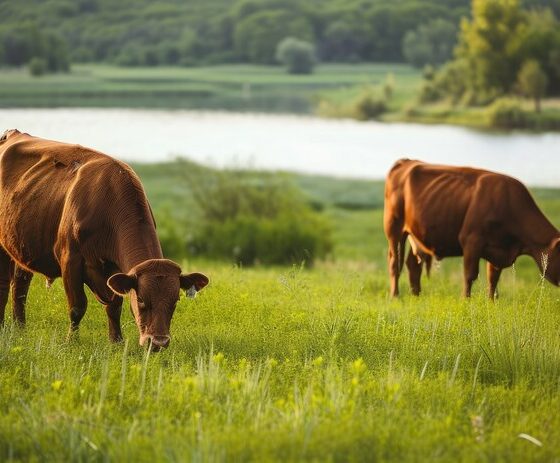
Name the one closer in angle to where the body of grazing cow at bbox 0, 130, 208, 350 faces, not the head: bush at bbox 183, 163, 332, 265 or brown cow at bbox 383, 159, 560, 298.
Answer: the brown cow

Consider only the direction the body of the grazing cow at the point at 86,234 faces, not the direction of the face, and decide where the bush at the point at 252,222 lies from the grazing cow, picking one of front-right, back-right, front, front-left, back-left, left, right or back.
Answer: back-left

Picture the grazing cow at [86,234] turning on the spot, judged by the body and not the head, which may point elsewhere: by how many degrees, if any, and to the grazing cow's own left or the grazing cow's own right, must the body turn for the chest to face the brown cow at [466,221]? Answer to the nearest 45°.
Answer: approximately 90° to the grazing cow's own left

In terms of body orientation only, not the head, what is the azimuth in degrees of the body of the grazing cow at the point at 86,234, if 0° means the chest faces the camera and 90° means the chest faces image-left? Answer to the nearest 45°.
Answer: approximately 315°

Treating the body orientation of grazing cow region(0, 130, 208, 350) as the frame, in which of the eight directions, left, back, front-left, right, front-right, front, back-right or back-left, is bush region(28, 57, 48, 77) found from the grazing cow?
back-left

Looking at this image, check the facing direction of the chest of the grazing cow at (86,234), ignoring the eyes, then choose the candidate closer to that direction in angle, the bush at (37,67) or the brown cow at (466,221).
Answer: the brown cow
